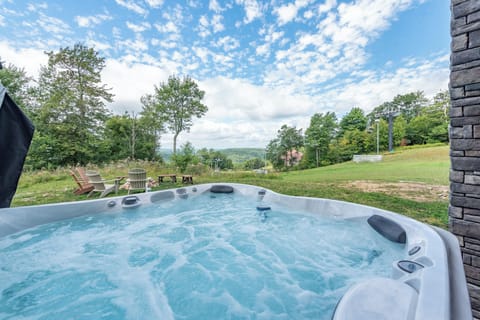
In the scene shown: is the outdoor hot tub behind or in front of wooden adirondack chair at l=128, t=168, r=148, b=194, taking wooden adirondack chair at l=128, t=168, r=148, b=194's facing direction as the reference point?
behind

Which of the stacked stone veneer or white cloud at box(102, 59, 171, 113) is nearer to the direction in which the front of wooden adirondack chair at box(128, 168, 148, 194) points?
the white cloud

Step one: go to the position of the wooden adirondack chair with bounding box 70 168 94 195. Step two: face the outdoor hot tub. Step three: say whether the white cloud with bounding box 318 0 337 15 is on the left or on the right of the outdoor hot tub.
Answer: left

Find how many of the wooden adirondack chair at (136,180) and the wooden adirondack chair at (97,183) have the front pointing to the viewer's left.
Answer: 0

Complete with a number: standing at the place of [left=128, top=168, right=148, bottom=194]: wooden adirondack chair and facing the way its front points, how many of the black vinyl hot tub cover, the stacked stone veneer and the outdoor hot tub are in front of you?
0

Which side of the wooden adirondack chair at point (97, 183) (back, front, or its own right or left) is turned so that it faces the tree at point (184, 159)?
front

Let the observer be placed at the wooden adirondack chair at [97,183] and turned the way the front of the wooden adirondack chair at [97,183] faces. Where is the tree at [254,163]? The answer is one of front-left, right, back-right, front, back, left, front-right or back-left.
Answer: front

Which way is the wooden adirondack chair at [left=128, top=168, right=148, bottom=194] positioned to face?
away from the camera

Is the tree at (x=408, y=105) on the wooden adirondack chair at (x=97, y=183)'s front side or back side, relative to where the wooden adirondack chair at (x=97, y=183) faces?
on the front side

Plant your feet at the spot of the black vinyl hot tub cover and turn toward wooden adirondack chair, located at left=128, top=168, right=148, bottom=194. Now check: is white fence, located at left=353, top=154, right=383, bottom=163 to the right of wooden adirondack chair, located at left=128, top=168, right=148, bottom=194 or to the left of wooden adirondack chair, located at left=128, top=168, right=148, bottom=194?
right

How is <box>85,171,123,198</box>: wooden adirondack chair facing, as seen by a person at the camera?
facing away from the viewer and to the right of the viewer
